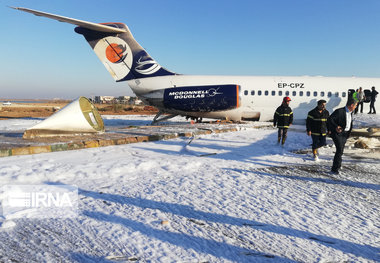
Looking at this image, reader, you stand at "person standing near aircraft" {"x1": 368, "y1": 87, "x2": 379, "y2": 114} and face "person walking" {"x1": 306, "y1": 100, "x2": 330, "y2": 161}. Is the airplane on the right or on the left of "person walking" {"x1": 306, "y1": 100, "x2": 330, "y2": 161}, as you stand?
right

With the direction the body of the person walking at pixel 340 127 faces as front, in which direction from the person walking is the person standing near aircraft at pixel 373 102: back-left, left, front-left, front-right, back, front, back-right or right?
back-left

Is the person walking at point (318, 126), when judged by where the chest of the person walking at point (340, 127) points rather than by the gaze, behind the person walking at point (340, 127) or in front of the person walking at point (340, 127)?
behind

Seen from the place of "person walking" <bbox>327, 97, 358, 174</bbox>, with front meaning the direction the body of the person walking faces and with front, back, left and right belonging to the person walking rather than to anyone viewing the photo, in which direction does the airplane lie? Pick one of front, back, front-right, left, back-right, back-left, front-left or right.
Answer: back

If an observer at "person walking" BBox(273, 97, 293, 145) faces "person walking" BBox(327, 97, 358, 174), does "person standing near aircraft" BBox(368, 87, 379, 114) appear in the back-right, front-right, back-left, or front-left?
back-left
